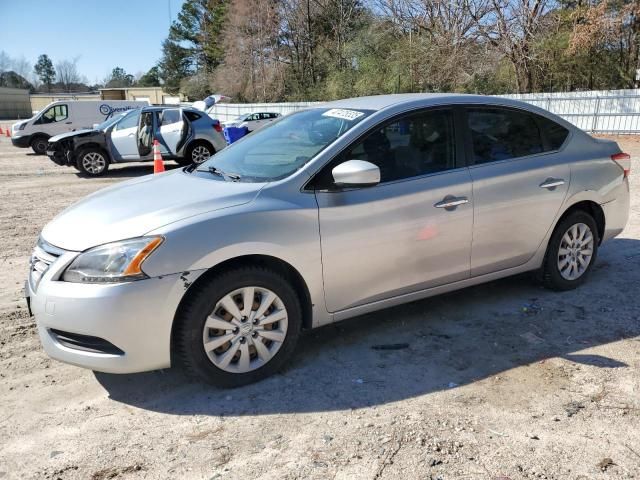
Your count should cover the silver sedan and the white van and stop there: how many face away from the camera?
0

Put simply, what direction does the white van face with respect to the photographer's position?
facing the viewer and to the left of the viewer

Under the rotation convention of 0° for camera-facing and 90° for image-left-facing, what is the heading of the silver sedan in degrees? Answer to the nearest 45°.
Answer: approximately 45°

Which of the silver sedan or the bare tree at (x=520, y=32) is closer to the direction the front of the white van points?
the silver sedan

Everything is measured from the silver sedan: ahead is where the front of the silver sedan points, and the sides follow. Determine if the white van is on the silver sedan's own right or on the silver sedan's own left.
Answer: on the silver sedan's own right

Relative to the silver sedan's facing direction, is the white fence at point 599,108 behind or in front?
behind
